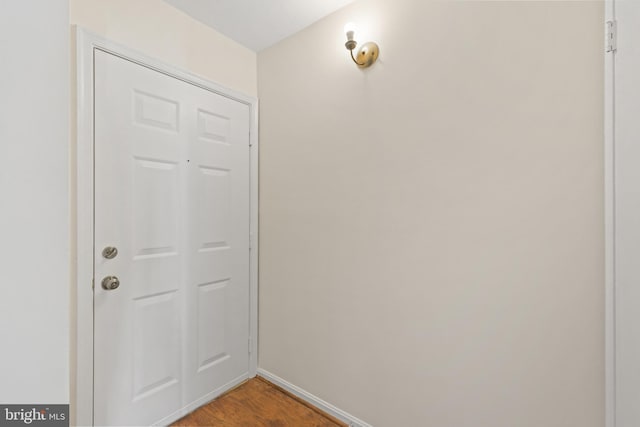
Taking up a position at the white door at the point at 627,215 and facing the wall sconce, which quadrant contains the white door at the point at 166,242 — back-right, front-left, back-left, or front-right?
front-left

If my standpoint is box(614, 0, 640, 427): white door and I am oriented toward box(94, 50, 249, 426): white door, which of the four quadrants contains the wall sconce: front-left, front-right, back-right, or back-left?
front-right

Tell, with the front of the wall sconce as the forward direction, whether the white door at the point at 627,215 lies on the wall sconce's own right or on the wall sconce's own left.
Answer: on the wall sconce's own left

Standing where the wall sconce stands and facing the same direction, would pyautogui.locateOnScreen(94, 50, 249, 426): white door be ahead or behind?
ahead
